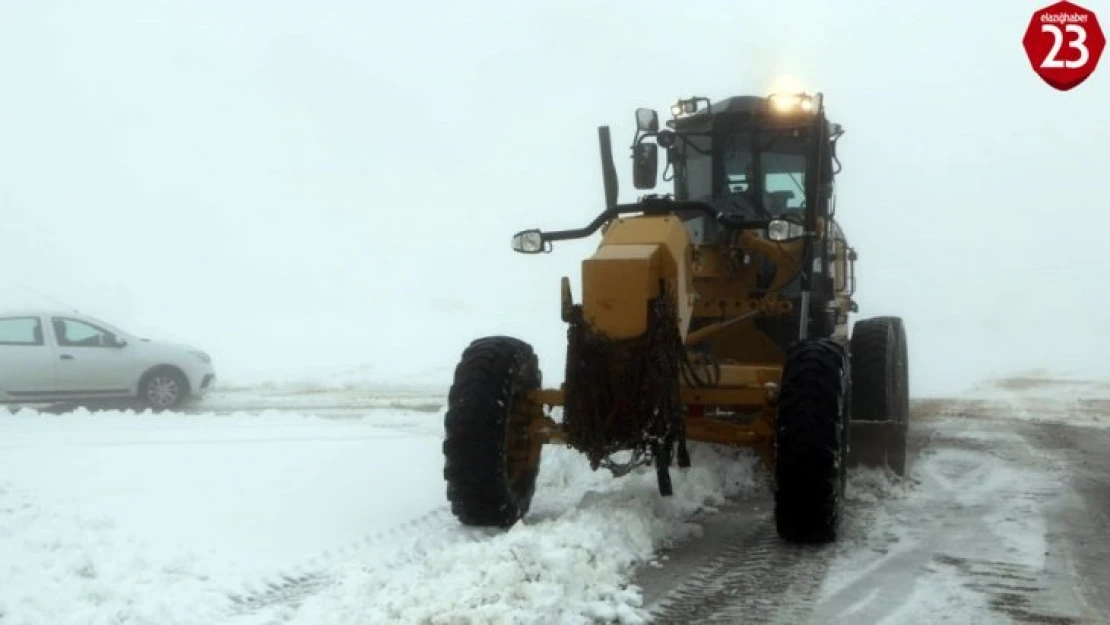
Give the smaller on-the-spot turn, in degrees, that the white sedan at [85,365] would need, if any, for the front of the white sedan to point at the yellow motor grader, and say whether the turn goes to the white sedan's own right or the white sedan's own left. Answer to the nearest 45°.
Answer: approximately 90° to the white sedan's own right

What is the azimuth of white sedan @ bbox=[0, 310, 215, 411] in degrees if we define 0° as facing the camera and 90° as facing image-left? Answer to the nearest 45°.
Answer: approximately 270°

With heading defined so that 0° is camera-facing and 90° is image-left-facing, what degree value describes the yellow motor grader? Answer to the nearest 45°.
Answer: approximately 0°

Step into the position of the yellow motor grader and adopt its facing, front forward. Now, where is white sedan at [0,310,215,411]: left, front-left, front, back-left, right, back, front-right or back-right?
back-right

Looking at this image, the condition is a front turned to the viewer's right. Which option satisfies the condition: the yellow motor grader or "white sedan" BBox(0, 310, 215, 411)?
the white sedan

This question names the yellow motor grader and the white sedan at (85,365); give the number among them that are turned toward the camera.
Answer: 1
